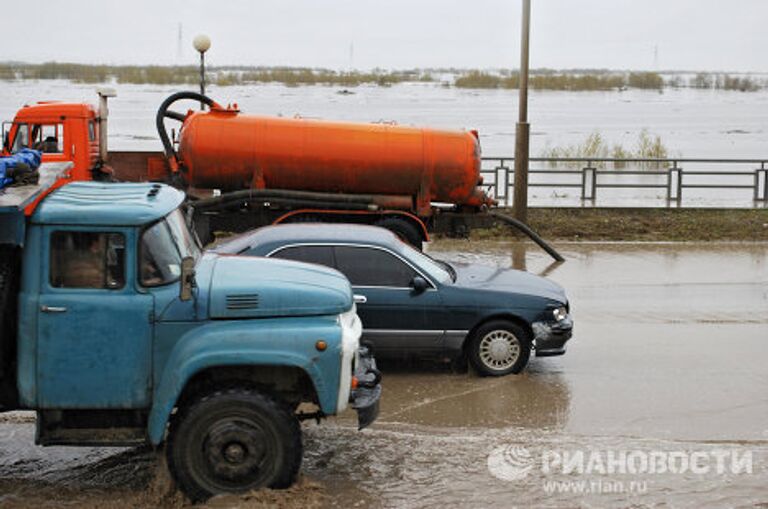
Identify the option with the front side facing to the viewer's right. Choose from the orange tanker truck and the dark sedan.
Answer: the dark sedan

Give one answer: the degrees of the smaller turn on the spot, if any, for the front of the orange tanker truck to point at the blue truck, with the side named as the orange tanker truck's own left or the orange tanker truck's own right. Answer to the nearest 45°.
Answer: approximately 90° to the orange tanker truck's own left

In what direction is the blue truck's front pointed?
to the viewer's right

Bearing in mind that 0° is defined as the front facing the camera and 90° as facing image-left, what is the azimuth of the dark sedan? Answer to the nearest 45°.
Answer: approximately 270°

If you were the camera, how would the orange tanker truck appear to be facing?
facing to the left of the viewer

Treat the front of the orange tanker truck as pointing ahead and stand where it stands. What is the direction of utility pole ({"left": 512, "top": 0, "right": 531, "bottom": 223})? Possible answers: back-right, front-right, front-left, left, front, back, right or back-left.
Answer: back-right

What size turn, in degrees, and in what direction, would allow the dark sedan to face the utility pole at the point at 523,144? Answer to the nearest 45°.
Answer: approximately 90° to its left

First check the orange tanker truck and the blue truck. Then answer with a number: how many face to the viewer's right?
1

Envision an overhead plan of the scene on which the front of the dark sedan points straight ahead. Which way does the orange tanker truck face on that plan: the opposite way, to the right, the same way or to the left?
the opposite way
